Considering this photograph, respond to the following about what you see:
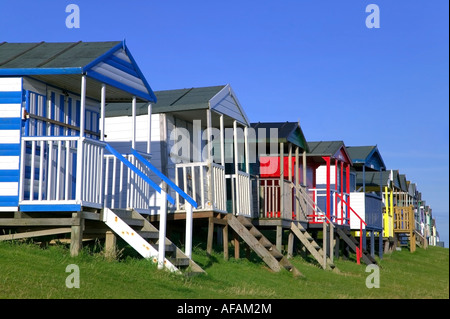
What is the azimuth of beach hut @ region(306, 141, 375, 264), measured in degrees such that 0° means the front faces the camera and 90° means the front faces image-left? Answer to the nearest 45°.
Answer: approximately 315°

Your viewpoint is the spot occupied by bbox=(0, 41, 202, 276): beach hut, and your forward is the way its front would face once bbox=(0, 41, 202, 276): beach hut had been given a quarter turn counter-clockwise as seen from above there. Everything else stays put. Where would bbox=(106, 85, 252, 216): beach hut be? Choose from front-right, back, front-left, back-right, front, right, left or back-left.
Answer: front

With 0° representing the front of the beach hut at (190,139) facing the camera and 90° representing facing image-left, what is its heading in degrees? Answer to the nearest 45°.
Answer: approximately 315°

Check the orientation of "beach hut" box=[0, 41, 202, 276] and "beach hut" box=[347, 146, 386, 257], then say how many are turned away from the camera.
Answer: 0

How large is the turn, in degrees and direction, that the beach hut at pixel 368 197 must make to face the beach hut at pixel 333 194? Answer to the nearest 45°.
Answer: approximately 45° to its right

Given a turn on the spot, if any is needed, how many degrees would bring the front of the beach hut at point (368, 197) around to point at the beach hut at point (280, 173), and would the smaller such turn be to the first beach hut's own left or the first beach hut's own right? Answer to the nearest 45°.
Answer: approximately 45° to the first beach hut's own right

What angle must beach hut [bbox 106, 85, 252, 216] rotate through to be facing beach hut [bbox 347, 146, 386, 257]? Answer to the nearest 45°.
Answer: approximately 90° to its left

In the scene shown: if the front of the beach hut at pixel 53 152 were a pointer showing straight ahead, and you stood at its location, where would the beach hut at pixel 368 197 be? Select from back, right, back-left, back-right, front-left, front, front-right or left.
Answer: left

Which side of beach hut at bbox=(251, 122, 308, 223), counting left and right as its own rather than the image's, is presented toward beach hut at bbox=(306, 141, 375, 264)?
left

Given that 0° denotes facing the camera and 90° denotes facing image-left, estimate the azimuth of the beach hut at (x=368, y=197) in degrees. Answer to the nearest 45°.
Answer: approximately 315°

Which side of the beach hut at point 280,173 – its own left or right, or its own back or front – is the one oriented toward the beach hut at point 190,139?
right

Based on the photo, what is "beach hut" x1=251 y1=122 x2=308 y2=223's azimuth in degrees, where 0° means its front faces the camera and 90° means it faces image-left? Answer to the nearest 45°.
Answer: approximately 315°

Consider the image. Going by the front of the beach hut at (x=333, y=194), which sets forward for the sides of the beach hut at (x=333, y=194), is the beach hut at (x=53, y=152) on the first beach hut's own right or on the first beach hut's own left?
on the first beach hut's own right

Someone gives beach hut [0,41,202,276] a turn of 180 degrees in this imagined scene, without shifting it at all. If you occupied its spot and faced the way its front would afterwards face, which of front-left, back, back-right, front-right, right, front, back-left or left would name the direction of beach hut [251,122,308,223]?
right
